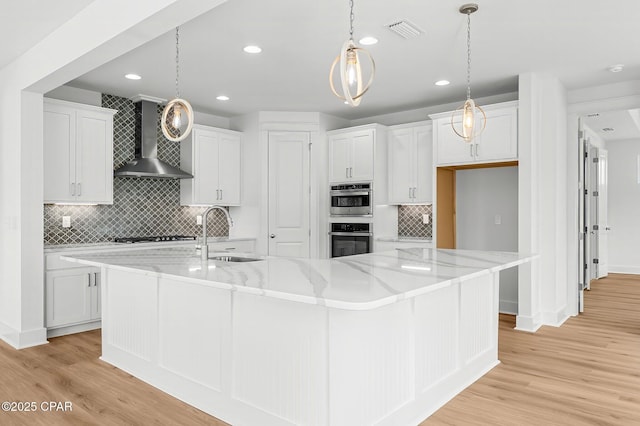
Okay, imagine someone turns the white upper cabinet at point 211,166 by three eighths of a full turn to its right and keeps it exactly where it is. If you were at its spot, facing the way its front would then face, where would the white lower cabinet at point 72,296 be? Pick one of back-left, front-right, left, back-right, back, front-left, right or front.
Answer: front-left

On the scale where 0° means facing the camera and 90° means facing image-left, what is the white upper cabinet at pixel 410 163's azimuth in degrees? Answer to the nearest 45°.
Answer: approximately 45°

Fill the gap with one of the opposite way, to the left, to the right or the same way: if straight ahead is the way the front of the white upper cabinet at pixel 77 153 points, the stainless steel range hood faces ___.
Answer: the same way

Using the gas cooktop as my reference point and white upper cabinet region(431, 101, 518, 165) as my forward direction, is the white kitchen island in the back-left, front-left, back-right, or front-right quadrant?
front-right

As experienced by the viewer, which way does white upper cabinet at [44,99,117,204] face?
facing the viewer and to the right of the viewer

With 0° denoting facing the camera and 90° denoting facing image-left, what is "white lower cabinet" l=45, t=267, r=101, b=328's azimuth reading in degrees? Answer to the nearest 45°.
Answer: approximately 315°

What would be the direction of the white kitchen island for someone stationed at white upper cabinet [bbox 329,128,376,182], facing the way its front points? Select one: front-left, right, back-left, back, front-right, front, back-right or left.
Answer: front-left

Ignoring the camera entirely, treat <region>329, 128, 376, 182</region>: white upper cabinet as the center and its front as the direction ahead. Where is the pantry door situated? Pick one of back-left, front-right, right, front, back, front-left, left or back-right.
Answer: front-right

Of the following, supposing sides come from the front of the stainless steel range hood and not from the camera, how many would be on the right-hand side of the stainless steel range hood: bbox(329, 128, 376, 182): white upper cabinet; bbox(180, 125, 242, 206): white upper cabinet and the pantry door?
0

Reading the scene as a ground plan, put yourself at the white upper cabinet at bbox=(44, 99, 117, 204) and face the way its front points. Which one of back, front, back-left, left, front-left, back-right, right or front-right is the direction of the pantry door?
front-left

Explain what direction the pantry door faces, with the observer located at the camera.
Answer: facing the viewer

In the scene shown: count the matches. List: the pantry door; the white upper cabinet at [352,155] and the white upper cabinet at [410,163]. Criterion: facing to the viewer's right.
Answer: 0

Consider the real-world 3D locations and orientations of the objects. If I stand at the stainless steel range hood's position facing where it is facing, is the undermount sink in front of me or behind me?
in front

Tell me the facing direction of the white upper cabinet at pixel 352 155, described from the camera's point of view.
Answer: facing the viewer and to the left of the viewer

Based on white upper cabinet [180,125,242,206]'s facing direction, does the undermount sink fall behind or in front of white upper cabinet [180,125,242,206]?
in front

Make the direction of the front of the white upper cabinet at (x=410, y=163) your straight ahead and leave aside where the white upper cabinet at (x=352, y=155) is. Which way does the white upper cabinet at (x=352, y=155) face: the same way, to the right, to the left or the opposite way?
the same way
